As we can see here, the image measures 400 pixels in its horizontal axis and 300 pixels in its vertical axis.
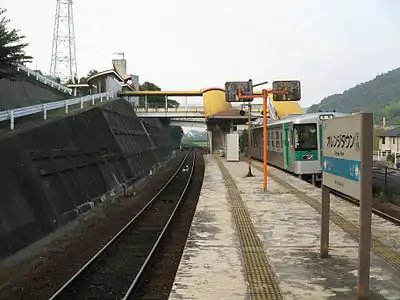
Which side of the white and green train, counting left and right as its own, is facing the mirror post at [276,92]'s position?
front

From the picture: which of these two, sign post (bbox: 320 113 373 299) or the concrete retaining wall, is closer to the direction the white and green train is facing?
the sign post

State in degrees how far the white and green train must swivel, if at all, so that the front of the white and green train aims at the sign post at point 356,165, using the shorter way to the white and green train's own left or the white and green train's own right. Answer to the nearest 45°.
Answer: approximately 45° to the white and green train's own right

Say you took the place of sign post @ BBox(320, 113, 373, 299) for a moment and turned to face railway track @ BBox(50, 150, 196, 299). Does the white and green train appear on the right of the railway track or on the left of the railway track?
right

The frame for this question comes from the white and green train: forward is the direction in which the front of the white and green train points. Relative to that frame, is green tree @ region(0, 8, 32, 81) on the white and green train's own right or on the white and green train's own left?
on the white and green train's own right

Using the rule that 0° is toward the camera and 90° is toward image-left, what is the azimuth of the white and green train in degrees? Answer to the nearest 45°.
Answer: approximately 315°

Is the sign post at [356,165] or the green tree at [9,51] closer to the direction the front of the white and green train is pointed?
the sign post

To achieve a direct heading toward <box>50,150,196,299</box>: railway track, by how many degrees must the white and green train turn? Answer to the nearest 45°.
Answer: approximately 45° to its right
